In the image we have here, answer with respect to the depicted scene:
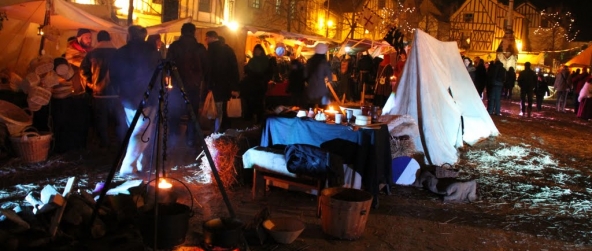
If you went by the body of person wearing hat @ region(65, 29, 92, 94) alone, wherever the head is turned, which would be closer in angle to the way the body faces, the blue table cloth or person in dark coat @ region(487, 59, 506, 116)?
the blue table cloth

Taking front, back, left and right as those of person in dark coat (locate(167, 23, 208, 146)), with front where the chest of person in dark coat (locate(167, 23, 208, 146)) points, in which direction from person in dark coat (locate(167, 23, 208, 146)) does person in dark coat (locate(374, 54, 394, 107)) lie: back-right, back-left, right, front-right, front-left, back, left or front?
front-right

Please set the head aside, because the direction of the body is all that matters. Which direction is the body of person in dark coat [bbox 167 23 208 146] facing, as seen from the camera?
away from the camera

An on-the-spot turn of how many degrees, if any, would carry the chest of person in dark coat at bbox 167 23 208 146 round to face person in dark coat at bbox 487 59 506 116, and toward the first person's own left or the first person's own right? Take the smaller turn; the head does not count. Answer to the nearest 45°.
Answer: approximately 45° to the first person's own right

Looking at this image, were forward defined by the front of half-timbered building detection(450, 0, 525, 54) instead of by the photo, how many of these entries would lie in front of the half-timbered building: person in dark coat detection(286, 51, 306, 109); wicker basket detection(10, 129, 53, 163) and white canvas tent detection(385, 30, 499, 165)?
3

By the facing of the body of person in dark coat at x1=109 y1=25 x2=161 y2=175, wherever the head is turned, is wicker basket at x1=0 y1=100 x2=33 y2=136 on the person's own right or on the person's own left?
on the person's own left

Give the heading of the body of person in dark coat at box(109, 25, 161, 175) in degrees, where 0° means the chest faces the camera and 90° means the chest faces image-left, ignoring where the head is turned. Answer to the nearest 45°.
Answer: approximately 180°
